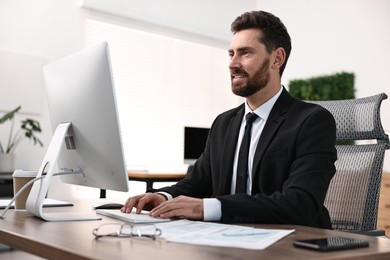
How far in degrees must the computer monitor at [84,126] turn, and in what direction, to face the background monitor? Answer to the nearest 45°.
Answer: approximately 45° to its left

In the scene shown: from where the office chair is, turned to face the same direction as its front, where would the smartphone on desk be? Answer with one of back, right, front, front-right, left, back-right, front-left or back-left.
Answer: front-left

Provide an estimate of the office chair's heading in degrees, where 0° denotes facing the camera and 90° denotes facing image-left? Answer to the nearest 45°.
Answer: approximately 45°

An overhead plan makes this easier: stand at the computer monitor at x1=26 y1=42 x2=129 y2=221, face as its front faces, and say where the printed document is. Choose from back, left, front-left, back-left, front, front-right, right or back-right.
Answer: right

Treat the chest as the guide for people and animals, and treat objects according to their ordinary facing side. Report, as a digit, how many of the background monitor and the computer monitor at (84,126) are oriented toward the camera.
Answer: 1

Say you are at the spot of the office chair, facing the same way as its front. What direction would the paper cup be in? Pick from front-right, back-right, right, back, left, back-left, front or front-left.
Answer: front

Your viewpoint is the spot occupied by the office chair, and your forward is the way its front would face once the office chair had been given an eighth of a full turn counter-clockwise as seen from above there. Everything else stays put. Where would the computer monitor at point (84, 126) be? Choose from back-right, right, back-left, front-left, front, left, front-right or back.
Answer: front-right

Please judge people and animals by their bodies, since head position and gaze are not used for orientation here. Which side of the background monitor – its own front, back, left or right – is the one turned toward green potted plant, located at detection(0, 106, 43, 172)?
right

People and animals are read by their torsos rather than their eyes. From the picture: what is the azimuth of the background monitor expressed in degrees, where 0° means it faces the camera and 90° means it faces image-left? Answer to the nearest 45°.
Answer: approximately 0°

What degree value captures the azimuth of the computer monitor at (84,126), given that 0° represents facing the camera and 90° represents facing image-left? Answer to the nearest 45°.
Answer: approximately 225°

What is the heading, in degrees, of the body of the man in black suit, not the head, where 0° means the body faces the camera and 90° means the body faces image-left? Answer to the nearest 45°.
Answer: approximately 45°

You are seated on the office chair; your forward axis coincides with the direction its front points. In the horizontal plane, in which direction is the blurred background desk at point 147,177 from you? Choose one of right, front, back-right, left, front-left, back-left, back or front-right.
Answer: right

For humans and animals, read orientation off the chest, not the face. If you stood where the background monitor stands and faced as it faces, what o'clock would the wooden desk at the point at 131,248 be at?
The wooden desk is roughly at 12 o'clock from the background monitor.

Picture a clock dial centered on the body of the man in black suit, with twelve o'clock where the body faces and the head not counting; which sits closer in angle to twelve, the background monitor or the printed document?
the printed document

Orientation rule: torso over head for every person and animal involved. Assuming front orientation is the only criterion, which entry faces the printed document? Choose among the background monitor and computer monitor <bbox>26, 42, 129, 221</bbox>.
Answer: the background monitor
